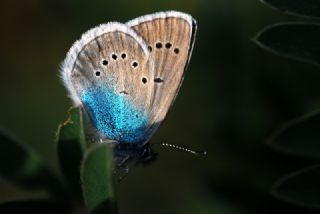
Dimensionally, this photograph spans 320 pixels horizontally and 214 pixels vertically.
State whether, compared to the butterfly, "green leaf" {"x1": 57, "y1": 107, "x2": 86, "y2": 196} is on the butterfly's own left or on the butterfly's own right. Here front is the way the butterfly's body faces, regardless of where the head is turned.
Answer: on the butterfly's own right

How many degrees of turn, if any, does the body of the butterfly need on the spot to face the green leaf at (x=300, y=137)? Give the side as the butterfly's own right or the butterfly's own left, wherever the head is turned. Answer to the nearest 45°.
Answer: approximately 45° to the butterfly's own right

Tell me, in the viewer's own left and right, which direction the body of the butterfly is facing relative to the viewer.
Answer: facing to the right of the viewer

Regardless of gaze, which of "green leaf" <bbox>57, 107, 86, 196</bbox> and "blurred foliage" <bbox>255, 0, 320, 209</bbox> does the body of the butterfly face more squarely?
the blurred foliage
